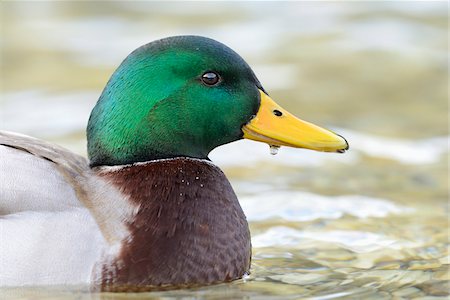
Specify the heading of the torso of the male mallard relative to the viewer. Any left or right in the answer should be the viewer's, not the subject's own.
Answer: facing to the right of the viewer
